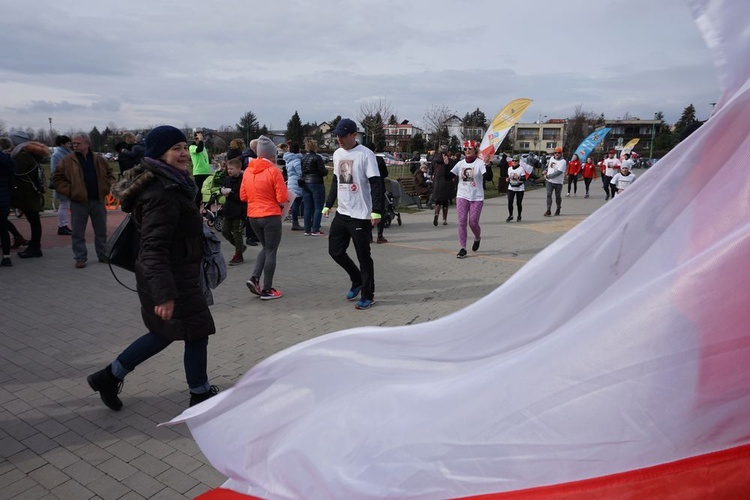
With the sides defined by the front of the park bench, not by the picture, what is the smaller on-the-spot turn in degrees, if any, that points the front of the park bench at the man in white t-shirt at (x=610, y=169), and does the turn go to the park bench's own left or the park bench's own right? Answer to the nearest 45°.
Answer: approximately 90° to the park bench's own left

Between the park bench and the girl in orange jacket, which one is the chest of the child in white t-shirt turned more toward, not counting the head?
the girl in orange jacket

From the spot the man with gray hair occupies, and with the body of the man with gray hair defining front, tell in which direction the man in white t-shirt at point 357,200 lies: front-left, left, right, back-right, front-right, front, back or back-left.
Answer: front-left

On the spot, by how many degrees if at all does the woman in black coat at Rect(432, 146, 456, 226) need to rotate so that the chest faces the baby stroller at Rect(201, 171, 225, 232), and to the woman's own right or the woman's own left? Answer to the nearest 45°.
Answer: approximately 45° to the woman's own right

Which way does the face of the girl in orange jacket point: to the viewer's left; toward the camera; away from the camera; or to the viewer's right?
away from the camera

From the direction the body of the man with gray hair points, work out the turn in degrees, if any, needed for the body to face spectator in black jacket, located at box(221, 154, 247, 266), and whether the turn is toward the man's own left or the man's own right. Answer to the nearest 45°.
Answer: approximately 90° to the man's own left

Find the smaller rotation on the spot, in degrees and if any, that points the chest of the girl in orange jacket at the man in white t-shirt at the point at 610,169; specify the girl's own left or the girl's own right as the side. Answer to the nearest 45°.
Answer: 0° — they already face them
